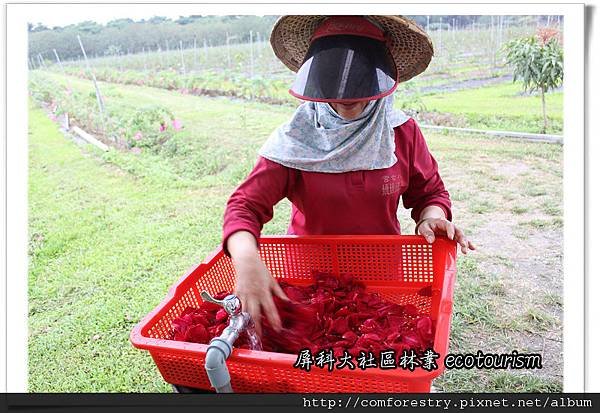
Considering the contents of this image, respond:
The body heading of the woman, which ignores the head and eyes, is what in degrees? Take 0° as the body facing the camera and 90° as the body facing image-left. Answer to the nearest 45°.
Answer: approximately 0°

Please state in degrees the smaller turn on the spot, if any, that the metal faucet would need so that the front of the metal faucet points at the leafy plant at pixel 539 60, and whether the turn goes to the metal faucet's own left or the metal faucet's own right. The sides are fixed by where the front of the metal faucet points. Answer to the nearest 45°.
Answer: approximately 45° to the metal faucet's own left

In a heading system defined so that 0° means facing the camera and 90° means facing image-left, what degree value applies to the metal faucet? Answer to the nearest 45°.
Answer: approximately 270°

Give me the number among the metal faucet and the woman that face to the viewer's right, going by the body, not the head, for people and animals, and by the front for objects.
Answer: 1
